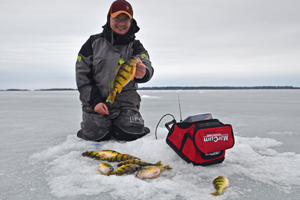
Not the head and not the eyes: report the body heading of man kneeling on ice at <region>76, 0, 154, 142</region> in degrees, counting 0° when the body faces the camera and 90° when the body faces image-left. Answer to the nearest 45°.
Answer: approximately 0°

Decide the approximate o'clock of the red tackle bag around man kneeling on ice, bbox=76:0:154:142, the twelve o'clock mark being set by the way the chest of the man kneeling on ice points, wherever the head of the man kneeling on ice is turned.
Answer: The red tackle bag is roughly at 11 o'clock from the man kneeling on ice.
